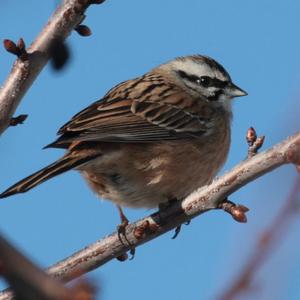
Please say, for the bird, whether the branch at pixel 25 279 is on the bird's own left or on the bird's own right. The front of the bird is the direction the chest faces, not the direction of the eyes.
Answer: on the bird's own right

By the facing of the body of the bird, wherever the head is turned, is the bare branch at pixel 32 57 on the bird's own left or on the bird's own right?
on the bird's own right

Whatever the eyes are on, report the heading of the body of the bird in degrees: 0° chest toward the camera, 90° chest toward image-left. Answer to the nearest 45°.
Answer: approximately 270°
